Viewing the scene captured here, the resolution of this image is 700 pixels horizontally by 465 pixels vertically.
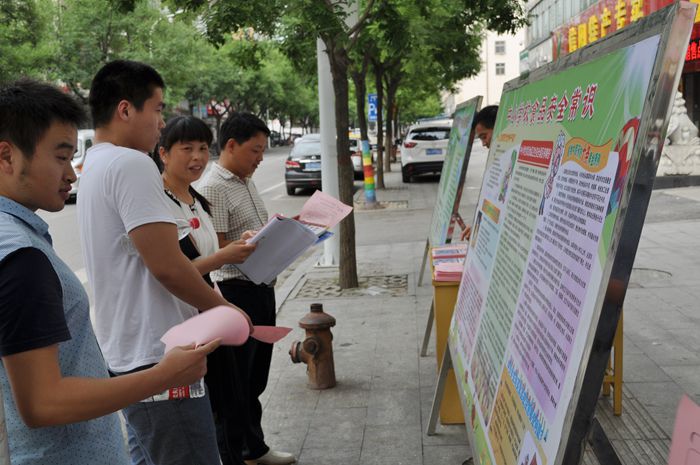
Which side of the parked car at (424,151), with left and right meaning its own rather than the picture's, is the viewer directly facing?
back

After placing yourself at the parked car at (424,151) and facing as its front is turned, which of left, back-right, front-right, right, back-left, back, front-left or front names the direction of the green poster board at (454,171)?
back

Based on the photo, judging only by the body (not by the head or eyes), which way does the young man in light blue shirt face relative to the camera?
to the viewer's right

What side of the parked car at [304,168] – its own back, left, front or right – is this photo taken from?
back

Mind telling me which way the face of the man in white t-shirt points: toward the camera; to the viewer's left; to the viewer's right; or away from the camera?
to the viewer's right

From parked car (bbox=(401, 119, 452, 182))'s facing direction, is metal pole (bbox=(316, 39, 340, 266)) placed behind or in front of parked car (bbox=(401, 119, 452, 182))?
behind

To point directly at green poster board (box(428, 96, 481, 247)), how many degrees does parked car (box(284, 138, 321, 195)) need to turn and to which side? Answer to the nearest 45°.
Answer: approximately 180°

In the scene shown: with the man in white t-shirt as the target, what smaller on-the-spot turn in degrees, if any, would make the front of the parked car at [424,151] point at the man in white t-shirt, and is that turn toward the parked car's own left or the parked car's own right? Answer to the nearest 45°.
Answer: approximately 180°

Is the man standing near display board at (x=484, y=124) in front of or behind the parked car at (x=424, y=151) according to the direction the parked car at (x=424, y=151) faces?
behind

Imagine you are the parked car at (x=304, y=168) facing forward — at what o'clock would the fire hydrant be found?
The fire hydrant is roughly at 6 o'clock from the parked car.
